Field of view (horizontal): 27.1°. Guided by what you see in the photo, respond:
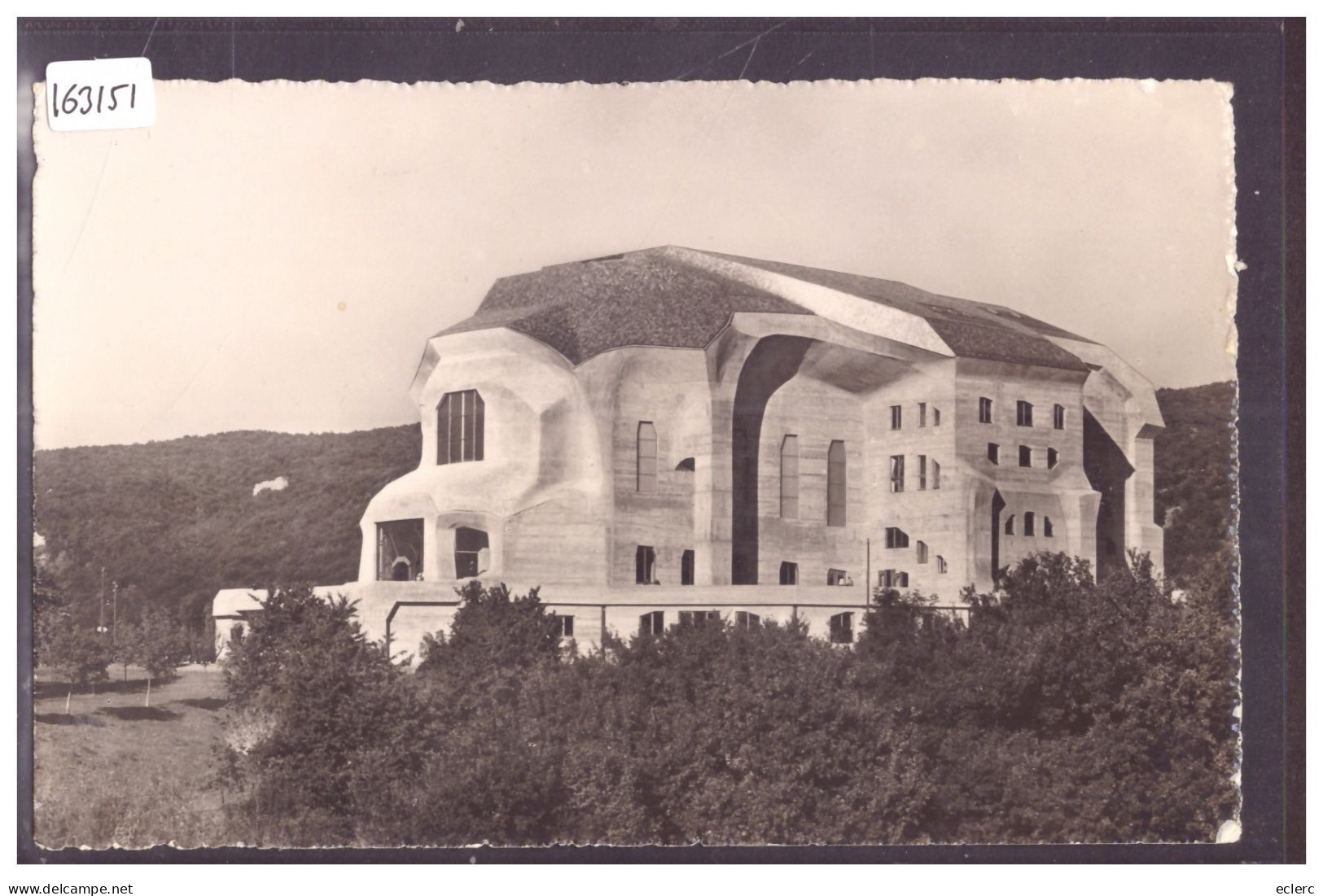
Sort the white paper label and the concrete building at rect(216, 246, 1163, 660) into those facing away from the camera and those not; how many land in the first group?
0

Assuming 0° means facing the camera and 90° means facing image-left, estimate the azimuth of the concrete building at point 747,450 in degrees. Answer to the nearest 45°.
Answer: approximately 45°

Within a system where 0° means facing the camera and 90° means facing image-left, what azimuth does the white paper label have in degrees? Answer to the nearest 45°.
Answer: approximately 0°
